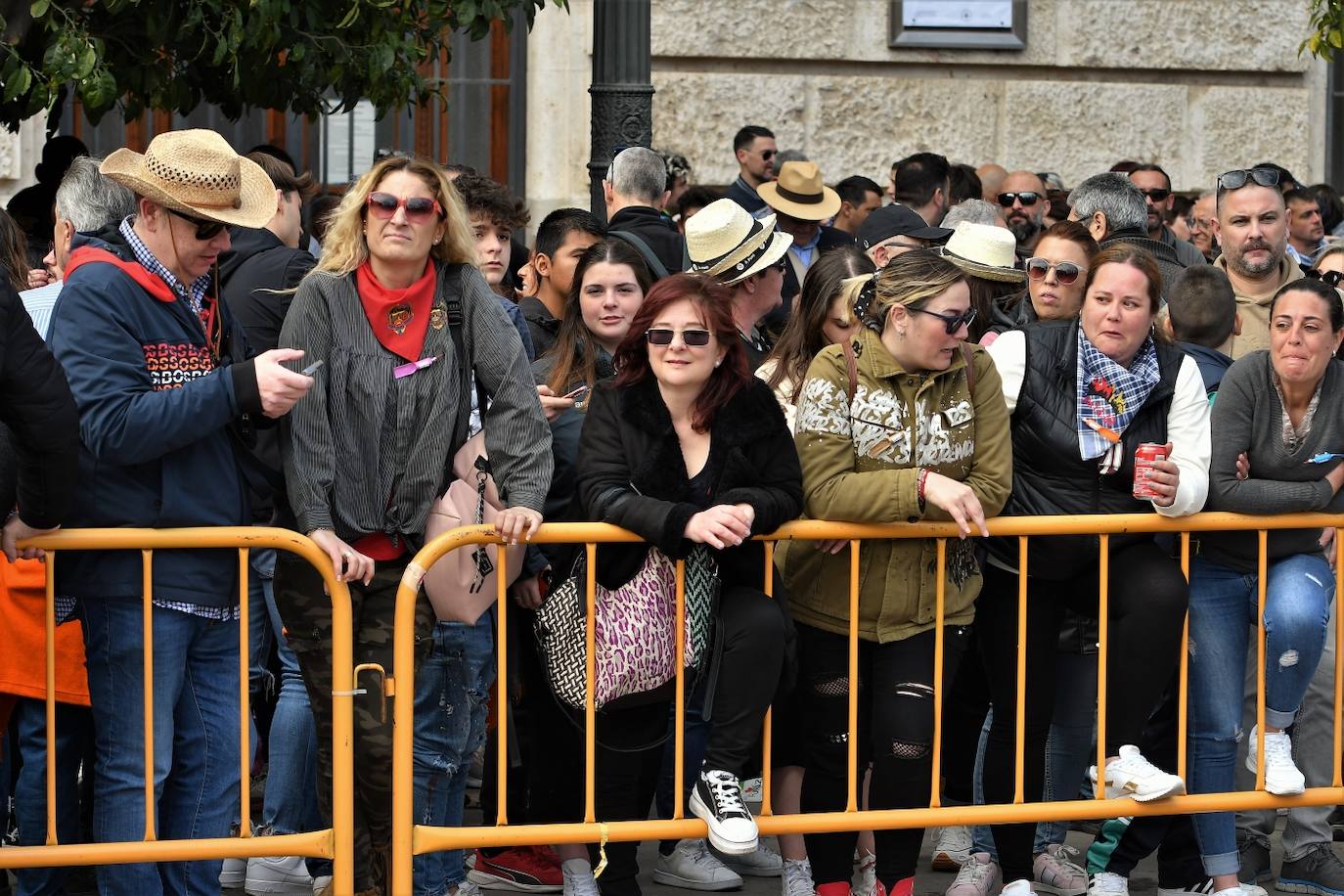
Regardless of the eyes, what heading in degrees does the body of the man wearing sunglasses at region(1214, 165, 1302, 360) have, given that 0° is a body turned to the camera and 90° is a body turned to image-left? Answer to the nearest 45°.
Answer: approximately 0°

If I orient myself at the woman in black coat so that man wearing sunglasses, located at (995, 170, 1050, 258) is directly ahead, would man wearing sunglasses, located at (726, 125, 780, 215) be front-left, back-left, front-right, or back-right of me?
front-left

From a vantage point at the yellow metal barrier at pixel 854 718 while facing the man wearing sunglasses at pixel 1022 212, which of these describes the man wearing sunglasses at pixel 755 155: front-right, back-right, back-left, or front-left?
front-left

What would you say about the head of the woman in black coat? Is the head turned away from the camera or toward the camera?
toward the camera

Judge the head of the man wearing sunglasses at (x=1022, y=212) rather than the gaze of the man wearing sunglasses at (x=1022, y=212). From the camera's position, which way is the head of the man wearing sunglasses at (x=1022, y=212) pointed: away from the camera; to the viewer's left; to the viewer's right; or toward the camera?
toward the camera

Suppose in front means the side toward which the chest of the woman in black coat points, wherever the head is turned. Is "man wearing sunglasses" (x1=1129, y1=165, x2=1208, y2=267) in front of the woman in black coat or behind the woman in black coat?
behind

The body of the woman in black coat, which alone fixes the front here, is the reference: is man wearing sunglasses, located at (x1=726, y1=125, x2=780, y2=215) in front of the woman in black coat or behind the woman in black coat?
behind

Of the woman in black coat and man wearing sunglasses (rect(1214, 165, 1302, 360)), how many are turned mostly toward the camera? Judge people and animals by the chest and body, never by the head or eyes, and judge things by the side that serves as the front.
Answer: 2

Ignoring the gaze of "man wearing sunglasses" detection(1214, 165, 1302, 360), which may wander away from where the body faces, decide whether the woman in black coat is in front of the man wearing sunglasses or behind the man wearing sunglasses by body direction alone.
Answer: in front

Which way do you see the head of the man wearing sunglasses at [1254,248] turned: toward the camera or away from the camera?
toward the camera

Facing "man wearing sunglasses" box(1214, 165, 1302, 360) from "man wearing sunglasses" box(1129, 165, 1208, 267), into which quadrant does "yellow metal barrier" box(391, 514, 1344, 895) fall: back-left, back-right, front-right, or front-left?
front-right

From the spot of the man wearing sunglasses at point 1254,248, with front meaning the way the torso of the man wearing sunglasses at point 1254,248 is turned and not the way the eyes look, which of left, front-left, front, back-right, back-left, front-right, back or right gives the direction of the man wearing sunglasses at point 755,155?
back-right

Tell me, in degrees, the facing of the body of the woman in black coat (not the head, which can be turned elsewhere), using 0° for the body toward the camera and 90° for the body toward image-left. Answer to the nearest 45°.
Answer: approximately 0°

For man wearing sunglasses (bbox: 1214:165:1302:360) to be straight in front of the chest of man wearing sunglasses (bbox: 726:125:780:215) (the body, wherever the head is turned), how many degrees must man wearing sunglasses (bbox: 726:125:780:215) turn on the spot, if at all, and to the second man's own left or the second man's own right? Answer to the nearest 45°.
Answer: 0° — they already face them

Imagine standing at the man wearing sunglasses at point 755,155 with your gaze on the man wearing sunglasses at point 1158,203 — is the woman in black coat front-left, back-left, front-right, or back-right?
front-right

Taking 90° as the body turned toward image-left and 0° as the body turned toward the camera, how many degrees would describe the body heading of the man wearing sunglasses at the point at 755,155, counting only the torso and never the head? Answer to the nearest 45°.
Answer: approximately 315°
